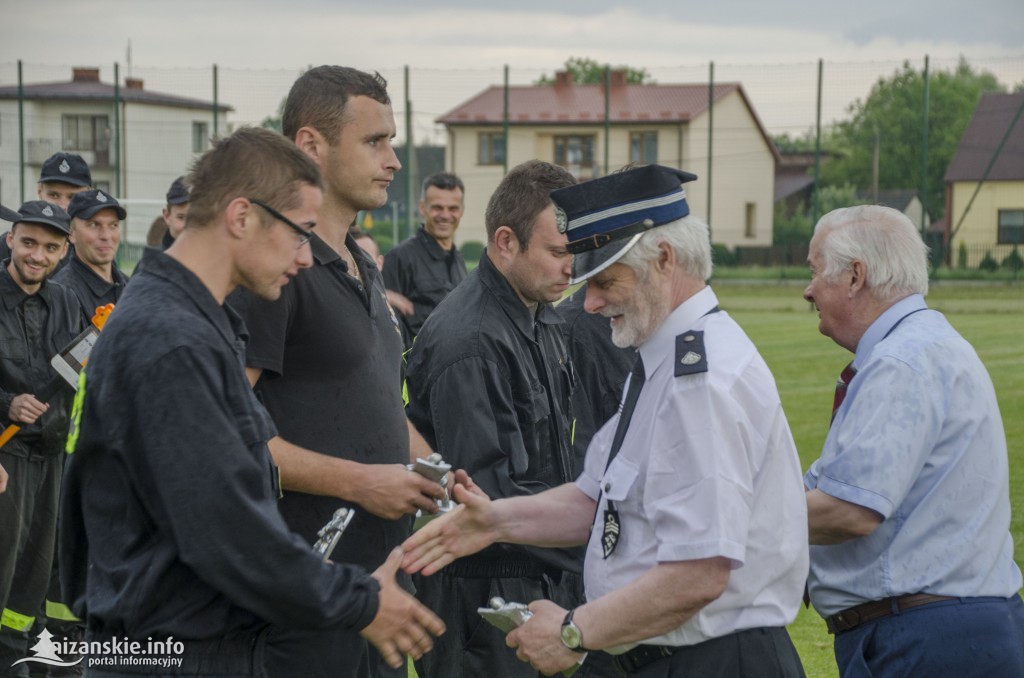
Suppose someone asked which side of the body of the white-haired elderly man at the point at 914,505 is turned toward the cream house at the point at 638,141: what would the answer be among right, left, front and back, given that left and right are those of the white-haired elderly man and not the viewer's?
right

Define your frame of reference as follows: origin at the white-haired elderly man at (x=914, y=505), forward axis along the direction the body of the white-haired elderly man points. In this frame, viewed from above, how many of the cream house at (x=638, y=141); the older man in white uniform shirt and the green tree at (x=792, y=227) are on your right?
2

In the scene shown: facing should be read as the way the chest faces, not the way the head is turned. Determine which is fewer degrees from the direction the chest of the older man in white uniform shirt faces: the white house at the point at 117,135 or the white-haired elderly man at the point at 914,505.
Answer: the white house

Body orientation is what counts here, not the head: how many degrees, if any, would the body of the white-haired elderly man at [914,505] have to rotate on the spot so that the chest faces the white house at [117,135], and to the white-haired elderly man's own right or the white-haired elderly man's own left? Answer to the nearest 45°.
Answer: approximately 45° to the white-haired elderly man's own right

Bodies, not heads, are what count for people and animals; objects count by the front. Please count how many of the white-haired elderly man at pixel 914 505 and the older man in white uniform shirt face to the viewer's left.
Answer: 2

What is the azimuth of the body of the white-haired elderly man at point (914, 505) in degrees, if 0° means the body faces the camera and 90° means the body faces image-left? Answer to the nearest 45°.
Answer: approximately 90°

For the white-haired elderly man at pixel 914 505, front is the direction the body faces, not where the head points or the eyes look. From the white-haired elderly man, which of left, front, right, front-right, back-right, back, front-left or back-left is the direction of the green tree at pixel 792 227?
right

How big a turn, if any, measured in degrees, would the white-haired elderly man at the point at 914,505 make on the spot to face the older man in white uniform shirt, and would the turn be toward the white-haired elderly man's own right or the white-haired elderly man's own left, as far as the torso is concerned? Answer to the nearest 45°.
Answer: approximately 45° to the white-haired elderly man's own left

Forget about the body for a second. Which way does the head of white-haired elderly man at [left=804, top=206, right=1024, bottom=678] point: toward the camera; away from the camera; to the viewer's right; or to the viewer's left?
to the viewer's left

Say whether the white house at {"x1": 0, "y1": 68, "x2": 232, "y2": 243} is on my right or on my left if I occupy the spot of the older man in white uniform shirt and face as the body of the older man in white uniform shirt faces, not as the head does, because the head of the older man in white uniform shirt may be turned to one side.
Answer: on my right

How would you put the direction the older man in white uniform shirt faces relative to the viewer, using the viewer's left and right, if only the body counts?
facing to the left of the viewer

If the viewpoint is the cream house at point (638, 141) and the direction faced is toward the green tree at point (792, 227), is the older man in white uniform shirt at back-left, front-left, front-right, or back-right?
back-right
